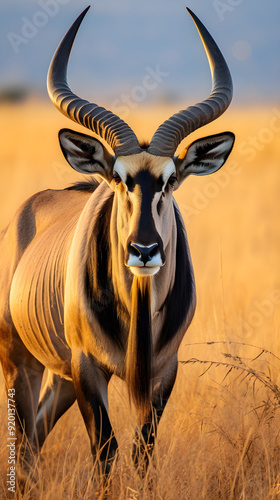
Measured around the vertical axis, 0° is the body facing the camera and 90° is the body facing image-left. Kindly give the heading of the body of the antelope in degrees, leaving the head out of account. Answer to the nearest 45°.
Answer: approximately 315°
